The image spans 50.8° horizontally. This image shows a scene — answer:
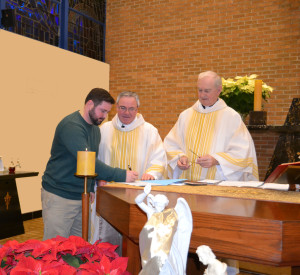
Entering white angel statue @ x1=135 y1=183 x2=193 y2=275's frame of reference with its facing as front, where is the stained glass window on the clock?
The stained glass window is roughly at 4 o'clock from the white angel statue.

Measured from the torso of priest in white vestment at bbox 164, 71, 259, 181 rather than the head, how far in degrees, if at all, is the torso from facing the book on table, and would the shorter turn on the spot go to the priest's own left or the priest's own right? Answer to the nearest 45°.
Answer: approximately 45° to the priest's own left

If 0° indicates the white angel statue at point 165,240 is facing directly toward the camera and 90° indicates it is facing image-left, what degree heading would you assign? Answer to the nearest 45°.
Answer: approximately 45°

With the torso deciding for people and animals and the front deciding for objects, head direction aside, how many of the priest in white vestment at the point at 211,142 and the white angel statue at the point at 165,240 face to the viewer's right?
0

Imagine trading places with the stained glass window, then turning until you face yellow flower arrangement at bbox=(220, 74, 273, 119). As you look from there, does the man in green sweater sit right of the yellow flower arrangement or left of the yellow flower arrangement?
right

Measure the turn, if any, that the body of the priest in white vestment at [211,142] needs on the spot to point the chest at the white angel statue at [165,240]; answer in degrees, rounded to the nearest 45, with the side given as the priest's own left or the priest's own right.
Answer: approximately 45° to the priest's own left

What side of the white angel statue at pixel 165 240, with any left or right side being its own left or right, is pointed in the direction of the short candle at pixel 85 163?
right

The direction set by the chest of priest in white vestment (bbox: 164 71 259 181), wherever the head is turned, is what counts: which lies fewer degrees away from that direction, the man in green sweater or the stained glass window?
the man in green sweater
